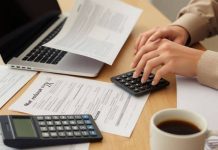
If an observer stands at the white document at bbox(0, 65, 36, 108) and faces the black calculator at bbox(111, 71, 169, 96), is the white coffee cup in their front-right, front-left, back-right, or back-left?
front-right

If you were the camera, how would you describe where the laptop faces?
facing the viewer and to the right of the viewer

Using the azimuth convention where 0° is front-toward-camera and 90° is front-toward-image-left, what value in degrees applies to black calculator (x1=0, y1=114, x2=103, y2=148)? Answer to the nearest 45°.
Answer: approximately 270°

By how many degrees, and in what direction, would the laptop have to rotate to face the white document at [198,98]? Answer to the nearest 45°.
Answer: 0° — it already faces it

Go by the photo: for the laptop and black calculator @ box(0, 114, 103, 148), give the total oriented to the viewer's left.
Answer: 0
